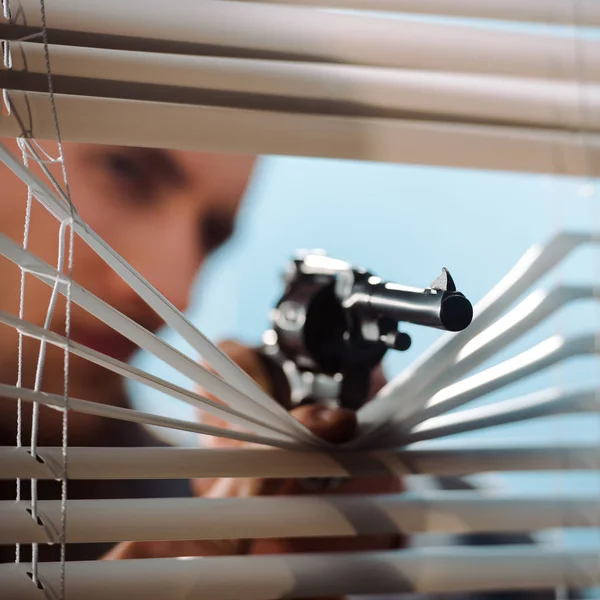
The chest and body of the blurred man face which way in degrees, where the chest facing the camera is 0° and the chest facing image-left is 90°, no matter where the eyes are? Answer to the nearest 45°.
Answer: approximately 315°

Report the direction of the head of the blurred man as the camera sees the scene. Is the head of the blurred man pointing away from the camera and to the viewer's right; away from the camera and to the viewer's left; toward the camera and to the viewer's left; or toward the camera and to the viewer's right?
toward the camera and to the viewer's right
